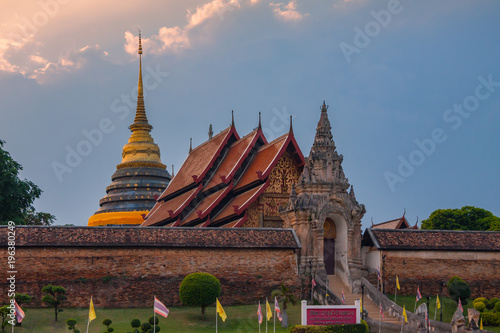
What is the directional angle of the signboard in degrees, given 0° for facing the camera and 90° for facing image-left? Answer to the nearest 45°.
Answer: approximately 0°

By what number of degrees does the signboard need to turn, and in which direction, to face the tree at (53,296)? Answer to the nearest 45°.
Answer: approximately 90° to its right

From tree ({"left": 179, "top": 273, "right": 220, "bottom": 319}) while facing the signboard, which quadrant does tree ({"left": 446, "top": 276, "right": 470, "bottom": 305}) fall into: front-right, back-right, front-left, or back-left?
front-left

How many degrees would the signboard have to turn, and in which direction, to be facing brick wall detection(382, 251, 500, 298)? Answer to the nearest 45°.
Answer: approximately 135° to its left

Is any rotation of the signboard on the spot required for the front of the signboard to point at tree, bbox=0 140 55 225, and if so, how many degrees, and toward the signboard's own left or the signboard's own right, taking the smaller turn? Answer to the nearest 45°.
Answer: approximately 135° to the signboard's own right

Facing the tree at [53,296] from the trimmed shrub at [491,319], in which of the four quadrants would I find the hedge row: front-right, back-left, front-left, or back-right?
front-left

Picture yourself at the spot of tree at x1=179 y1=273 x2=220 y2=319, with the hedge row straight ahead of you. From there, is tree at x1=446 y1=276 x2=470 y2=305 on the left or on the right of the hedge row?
left

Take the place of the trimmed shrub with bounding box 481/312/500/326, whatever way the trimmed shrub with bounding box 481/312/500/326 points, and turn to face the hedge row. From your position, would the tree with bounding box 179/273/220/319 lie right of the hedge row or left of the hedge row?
right

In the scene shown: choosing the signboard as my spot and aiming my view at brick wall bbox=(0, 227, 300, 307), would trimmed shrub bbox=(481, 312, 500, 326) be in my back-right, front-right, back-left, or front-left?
back-right

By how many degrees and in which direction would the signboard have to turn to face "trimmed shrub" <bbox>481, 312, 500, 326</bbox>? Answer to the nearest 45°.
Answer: approximately 135° to its left

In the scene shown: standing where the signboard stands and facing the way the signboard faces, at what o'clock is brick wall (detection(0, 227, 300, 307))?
The brick wall is roughly at 4 o'clock from the signboard.

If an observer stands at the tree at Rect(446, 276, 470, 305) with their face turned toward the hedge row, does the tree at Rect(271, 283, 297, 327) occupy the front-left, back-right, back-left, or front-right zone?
front-right
